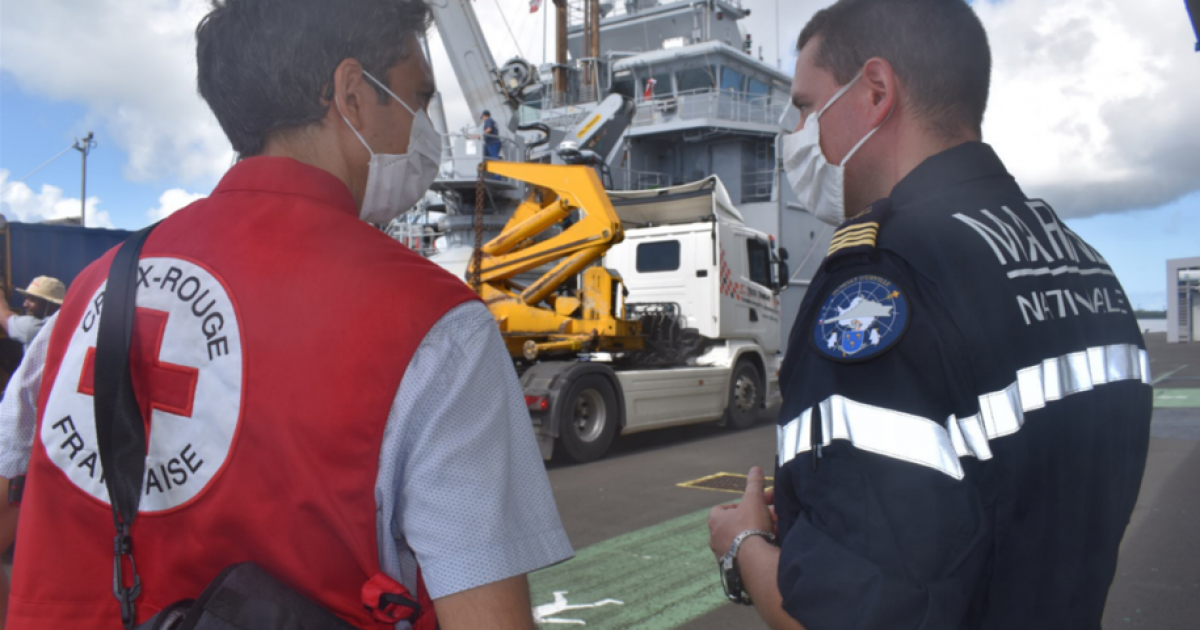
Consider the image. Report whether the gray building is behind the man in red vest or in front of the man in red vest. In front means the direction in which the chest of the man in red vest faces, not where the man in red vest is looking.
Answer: in front

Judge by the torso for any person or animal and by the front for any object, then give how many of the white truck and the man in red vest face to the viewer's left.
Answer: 0

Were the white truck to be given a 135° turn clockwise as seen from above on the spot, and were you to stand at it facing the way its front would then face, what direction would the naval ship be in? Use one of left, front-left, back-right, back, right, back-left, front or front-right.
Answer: back

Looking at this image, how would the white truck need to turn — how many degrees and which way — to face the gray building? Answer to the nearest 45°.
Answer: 0° — it already faces it

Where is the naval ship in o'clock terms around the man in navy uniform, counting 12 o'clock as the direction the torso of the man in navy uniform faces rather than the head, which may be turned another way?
The naval ship is roughly at 1 o'clock from the man in navy uniform.

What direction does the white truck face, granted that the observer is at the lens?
facing away from the viewer and to the right of the viewer

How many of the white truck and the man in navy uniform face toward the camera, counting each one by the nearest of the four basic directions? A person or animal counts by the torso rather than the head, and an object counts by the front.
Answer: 0

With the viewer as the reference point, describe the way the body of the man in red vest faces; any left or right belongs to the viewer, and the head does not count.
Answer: facing away from the viewer and to the right of the viewer

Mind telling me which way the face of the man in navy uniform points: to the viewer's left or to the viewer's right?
to the viewer's left

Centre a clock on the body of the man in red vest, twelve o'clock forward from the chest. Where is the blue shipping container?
The blue shipping container is roughly at 10 o'clock from the man in red vest.

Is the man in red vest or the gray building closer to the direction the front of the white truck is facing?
the gray building

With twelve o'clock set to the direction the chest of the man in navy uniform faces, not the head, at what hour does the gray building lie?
The gray building is roughly at 2 o'clock from the man in navy uniform.

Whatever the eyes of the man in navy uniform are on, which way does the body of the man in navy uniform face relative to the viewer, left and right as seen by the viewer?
facing away from the viewer and to the left of the viewer

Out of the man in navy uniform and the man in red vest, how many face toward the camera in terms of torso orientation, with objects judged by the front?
0

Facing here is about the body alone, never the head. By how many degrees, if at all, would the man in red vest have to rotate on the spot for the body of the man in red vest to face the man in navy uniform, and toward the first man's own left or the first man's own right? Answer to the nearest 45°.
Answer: approximately 45° to the first man's own right
